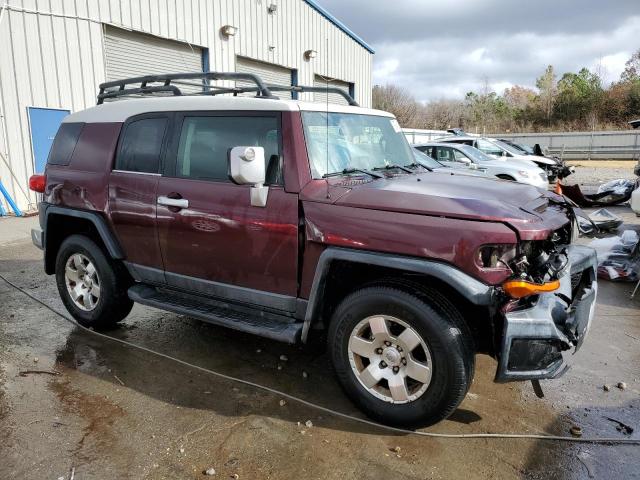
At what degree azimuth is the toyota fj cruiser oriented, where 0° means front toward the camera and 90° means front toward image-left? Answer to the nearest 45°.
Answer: approximately 315°

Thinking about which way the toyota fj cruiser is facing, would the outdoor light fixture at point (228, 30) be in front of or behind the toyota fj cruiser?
behind

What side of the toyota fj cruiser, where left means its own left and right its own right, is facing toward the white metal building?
back
